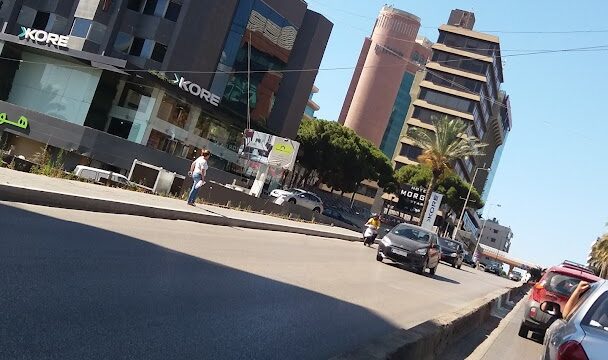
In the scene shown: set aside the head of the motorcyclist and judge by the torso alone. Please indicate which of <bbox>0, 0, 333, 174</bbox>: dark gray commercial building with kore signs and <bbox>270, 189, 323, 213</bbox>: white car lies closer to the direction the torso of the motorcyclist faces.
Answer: the dark gray commercial building with kore signs

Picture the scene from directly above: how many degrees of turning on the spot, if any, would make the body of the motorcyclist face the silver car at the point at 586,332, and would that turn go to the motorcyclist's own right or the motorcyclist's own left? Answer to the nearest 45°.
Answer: approximately 45° to the motorcyclist's own left

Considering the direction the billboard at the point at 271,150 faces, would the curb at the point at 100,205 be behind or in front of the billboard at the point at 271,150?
in front

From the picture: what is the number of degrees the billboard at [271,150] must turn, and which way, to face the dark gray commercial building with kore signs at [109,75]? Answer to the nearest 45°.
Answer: approximately 135° to its right

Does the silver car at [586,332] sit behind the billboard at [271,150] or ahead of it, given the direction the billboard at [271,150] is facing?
ahead

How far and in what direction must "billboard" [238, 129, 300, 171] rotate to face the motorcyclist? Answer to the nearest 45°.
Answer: approximately 45° to its left

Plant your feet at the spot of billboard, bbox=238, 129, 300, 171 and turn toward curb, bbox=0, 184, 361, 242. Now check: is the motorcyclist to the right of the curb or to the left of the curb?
left

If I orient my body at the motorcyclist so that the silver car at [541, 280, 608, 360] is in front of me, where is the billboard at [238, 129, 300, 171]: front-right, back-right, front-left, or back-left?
back-right

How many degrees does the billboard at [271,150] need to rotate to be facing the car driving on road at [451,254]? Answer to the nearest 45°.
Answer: approximately 90° to its left
